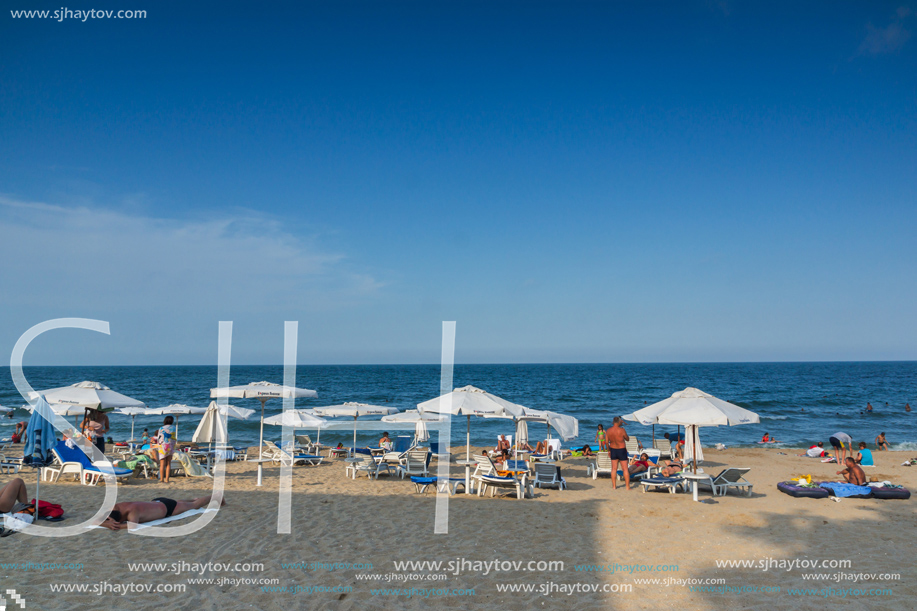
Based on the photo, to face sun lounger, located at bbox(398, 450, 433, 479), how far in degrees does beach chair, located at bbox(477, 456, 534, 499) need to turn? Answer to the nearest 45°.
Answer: approximately 135° to its left

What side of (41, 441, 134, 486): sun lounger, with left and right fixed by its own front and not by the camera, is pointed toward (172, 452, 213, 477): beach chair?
front

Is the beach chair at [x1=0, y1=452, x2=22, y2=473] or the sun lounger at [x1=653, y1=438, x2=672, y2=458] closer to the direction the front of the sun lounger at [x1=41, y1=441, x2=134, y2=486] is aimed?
the sun lounger

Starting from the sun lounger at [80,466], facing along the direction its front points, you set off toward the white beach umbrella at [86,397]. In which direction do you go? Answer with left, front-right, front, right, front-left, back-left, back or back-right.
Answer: left

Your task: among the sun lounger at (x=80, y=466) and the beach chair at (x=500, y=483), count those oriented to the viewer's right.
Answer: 2

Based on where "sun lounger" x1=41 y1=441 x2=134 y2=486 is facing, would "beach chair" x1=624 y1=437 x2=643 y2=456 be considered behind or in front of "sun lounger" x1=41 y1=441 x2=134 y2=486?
in front

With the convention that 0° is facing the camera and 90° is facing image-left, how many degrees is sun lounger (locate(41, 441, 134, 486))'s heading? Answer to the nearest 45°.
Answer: approximately 270°

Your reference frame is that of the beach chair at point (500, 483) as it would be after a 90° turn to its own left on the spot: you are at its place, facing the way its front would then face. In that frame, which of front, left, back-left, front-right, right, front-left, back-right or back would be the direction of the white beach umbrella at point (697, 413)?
right

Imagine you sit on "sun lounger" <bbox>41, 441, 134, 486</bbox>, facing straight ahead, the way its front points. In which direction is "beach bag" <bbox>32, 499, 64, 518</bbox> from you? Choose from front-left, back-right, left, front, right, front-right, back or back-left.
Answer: right

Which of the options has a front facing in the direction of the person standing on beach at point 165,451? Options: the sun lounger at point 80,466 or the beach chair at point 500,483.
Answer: the sun lounger

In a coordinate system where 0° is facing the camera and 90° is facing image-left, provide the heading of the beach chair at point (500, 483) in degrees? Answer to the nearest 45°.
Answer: approximately 270°
